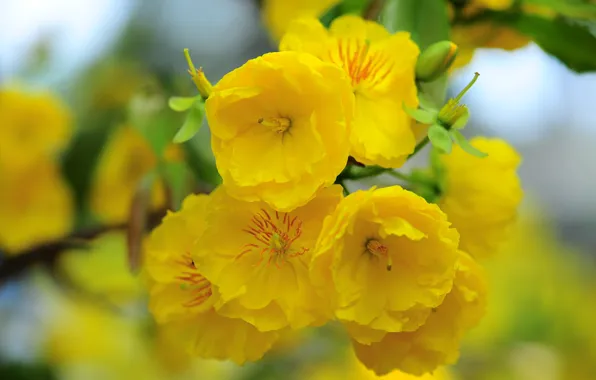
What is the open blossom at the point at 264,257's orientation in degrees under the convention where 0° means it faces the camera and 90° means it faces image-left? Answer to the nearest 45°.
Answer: approximately 0°

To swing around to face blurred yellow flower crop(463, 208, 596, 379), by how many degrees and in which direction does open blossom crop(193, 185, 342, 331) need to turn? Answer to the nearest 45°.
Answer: approximately 135° to its left
